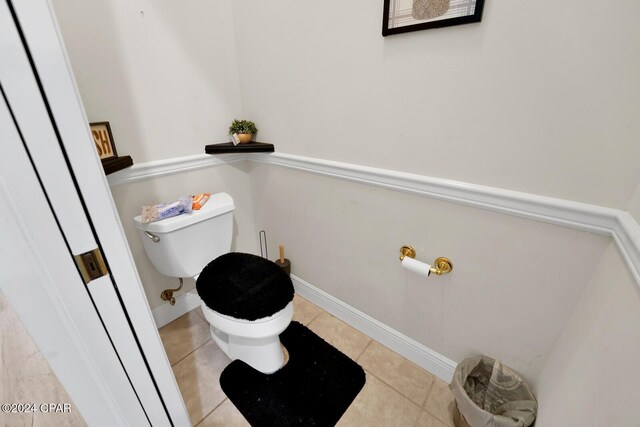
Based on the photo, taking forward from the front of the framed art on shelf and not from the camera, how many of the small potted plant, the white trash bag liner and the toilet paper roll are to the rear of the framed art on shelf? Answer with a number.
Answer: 0

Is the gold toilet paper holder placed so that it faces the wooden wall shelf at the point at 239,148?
no

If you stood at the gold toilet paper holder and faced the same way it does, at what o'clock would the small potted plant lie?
The small potted plant is roughly at 2 o'clock from the gold toilet paper holder.

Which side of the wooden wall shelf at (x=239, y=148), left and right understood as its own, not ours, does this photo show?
front

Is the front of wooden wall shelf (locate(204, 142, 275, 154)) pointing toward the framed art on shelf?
no

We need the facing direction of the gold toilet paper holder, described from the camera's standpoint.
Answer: facing the viewer and to the left of the viewer

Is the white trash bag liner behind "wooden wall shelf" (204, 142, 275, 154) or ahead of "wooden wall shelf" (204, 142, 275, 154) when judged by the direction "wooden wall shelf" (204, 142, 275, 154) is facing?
ahead

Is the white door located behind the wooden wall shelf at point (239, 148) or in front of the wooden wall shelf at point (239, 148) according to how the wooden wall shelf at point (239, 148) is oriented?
in front

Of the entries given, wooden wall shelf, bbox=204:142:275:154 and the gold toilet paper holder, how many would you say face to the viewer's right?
0

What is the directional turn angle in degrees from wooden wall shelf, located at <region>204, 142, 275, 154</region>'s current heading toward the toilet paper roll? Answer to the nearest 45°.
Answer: approximately 45° to its left

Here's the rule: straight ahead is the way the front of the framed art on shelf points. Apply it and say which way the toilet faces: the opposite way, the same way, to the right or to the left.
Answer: the same way

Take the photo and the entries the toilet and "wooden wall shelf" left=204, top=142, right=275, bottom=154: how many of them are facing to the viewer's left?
0

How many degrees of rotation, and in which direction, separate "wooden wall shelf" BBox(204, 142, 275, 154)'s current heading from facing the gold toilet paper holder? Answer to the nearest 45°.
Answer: approximately 45° to its left
